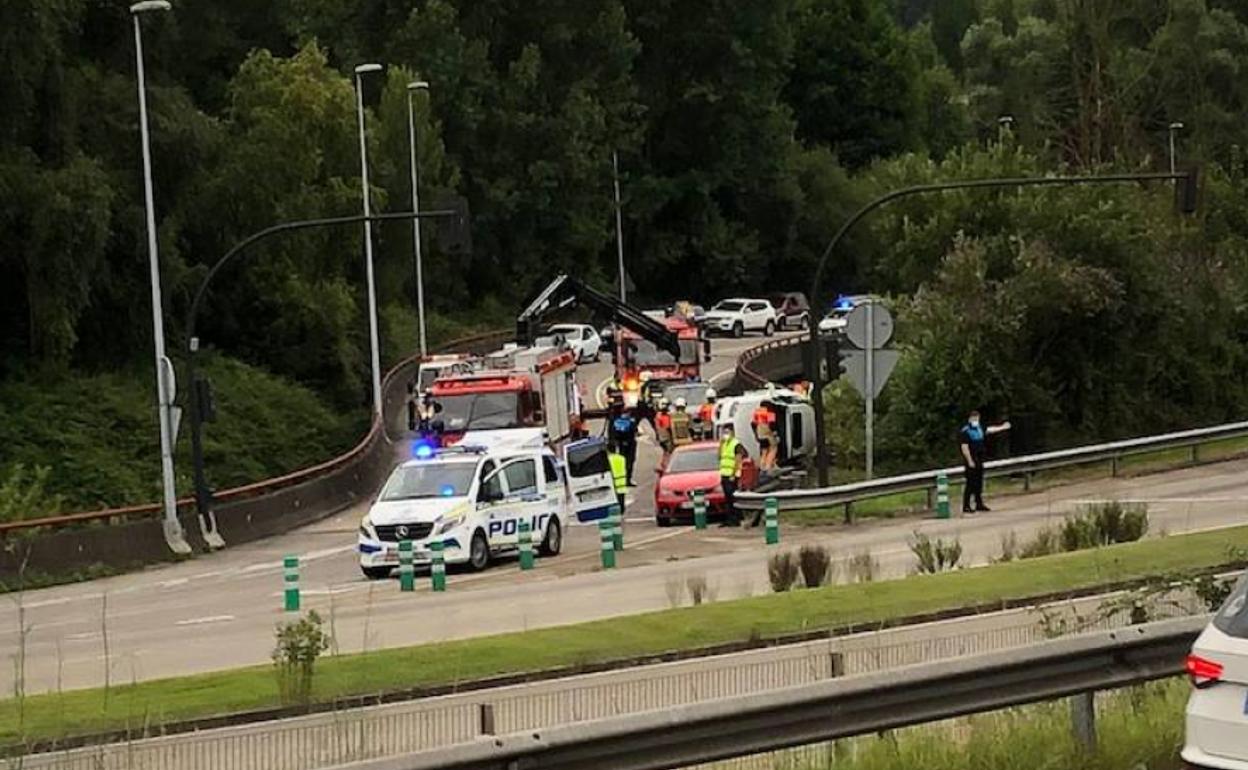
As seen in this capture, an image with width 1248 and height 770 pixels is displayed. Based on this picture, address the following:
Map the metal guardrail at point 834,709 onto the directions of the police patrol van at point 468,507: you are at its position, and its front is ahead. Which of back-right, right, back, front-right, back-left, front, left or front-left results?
front-left

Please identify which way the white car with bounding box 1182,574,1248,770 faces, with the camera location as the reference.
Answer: facing away from the viewer and to the right of the viewer

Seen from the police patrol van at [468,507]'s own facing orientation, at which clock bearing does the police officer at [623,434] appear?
The police officer is roughly at 5 o'clock from the police patrol van.

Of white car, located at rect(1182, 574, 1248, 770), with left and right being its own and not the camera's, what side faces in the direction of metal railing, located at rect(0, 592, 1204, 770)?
left

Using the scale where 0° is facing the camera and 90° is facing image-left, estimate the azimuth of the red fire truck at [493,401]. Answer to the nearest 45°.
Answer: approximately 45°

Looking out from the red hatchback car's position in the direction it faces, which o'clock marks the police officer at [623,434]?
The police officer is roughly at 4 o'clock from the red hatchback car.

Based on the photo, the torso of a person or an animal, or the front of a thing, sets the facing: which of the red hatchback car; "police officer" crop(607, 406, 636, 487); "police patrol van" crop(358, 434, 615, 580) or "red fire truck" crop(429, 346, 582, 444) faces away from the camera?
the police officer

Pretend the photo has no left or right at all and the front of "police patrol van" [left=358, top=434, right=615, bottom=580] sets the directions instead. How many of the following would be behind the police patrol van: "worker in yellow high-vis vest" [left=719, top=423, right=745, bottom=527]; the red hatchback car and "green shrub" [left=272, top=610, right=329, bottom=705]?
2

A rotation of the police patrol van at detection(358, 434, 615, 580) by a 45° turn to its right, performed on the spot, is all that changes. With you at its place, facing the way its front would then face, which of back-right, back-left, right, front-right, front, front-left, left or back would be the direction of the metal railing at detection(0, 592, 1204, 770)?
left

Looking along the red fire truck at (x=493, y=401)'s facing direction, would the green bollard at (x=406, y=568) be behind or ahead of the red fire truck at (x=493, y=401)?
ahead

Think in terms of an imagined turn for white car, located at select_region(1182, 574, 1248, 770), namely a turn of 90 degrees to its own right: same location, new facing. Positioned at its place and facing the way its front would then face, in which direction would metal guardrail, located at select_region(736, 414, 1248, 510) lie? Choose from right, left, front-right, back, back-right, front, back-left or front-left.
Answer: back-left

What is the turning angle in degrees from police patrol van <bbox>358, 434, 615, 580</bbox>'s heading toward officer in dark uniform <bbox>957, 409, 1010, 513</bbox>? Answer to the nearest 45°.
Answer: approximately 135° to its left

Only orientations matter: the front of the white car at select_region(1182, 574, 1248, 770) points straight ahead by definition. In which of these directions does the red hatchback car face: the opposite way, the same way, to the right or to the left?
the opposite way

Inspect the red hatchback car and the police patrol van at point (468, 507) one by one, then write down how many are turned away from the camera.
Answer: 0

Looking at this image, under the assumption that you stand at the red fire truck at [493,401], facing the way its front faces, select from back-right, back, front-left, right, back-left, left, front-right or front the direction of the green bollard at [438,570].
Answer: front-left

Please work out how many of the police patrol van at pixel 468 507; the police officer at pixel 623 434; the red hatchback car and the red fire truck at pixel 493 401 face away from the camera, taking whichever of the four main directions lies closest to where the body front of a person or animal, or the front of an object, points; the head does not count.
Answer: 1
